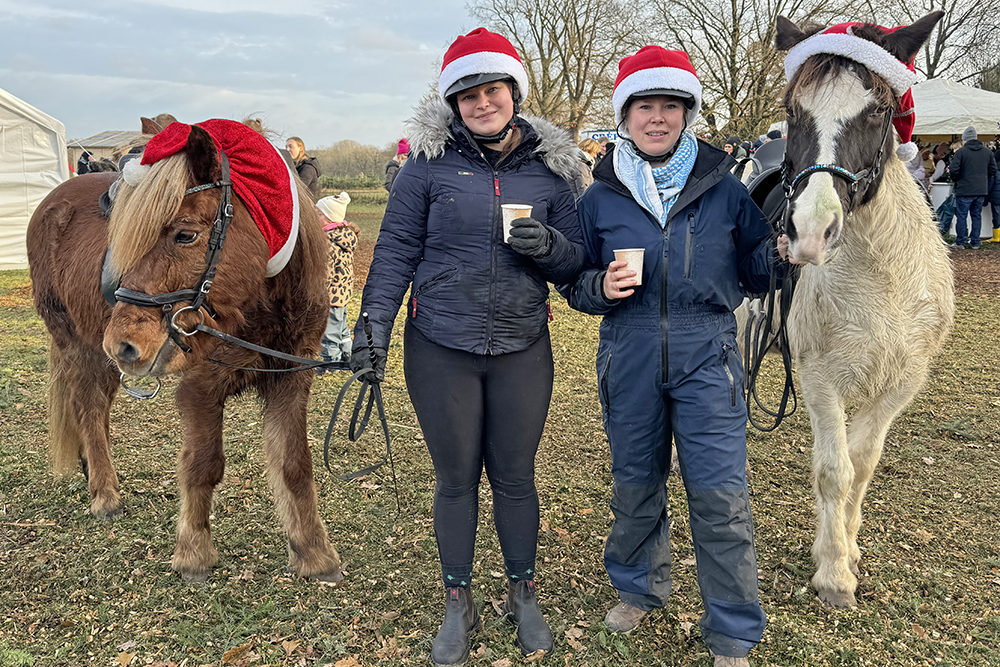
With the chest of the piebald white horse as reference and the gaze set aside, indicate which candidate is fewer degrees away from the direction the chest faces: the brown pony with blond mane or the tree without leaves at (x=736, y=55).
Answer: the brown pony with blond mane

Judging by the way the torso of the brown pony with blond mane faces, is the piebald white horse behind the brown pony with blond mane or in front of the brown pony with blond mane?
in front

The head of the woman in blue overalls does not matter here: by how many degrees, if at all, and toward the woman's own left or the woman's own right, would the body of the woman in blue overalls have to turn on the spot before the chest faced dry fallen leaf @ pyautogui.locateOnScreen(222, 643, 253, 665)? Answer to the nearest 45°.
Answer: approximately 90° to the woman's own right

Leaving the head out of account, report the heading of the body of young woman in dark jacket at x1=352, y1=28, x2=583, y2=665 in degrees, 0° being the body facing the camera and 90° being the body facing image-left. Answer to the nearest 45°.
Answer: approximately 0°

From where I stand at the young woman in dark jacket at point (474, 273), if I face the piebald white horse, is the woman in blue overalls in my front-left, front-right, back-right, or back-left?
front-right

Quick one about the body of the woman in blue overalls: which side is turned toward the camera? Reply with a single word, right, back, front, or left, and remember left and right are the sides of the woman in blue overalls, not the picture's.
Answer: front

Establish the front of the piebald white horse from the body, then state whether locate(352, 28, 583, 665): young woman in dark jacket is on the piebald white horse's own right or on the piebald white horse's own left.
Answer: on the piebald white horse's own right

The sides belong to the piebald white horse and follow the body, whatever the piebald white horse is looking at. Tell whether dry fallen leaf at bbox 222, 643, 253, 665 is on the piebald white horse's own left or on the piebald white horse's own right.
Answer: on the piebald white horse's own right

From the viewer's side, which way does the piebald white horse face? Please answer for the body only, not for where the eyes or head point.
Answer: toward the camera

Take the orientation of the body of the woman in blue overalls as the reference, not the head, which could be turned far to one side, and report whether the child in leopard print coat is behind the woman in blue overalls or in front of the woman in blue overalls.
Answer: behind

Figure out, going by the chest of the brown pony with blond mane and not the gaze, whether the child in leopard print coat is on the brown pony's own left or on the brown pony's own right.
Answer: on the brown pony's own left

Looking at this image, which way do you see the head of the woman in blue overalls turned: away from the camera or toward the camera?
toward the camera

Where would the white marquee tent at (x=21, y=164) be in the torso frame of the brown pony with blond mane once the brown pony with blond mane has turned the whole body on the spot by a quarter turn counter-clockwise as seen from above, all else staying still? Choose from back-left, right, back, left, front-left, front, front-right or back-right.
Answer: front-left

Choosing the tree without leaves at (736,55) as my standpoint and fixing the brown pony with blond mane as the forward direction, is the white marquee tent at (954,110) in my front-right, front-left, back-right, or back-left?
front-left
